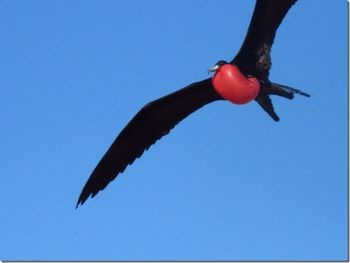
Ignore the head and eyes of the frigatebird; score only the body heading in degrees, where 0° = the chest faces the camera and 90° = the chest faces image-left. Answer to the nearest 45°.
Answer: approximately 45°
